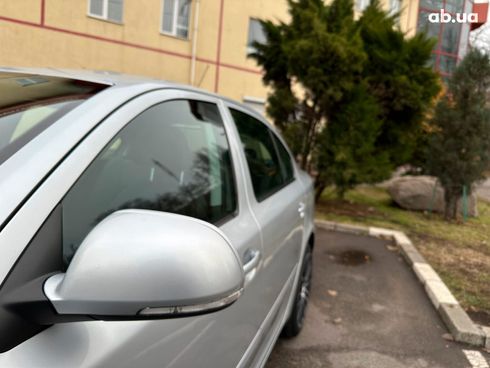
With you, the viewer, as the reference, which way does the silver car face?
facing the viewer and to the left of the viewer

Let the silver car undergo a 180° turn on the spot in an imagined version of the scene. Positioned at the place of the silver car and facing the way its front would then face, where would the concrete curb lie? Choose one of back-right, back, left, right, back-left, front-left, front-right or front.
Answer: front

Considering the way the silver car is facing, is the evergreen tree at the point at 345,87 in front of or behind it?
behind

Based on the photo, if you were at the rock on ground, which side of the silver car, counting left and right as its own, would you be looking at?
back

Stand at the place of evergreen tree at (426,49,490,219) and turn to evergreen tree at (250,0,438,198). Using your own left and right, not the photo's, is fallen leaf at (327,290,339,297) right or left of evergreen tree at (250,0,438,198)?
left

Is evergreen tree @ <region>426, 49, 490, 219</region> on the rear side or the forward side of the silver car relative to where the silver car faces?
on the rear side
